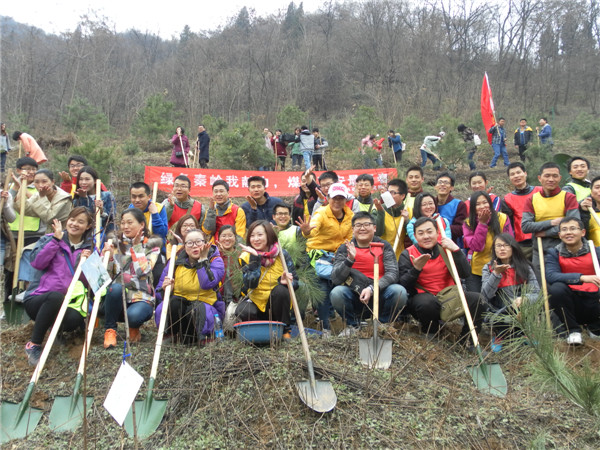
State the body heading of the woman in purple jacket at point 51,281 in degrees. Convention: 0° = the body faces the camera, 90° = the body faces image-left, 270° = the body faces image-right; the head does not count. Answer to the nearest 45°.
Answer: approximately 315°

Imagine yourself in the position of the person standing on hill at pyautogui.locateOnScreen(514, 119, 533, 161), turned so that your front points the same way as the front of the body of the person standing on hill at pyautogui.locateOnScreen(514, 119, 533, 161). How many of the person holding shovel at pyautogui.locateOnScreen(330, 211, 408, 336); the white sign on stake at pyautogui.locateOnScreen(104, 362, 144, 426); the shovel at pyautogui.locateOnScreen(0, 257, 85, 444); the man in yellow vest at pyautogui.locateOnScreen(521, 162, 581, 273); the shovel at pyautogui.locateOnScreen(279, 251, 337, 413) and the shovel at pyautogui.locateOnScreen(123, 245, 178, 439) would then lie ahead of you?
6

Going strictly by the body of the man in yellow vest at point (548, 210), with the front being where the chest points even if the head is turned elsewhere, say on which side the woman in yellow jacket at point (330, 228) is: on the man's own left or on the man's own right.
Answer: on the man's own right

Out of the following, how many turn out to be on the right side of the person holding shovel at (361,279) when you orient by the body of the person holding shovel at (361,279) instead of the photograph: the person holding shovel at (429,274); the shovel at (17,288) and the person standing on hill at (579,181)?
1

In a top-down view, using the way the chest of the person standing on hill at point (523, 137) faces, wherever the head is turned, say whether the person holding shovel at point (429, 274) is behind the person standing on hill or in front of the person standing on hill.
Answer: in front

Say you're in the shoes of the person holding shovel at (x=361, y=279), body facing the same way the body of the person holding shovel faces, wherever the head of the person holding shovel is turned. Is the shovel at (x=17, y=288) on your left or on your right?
on your right

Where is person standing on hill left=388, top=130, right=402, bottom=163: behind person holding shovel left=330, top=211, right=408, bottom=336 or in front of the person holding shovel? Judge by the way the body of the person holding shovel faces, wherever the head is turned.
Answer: behind

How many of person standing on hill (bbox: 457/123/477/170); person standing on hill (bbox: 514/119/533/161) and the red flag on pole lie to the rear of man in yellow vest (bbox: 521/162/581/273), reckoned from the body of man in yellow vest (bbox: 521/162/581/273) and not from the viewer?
3

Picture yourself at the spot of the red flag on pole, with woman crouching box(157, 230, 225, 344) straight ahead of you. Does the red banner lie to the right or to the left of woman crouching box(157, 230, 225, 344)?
right
